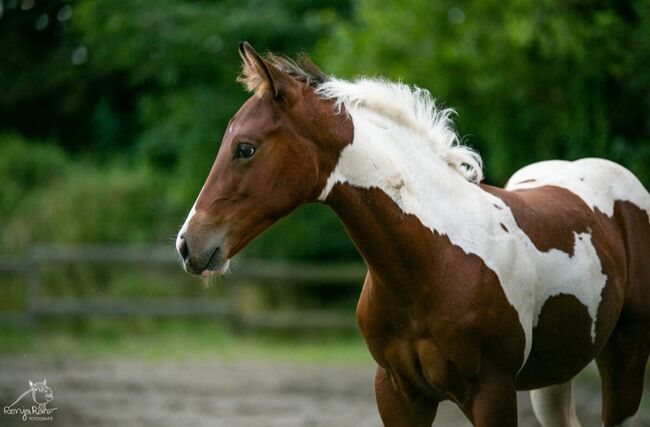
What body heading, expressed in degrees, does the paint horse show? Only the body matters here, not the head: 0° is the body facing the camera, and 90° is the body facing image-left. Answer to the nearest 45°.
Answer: approximately 45°

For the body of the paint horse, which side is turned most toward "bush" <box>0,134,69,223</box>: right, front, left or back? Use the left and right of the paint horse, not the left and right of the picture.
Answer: right

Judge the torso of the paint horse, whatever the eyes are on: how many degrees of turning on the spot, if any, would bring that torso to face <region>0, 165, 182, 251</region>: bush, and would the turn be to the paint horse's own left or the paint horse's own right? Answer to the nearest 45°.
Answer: approximately 90° to the paint horse's own right

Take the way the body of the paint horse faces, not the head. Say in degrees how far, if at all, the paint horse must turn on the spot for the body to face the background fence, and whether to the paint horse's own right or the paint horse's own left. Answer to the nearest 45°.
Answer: approximately 135° to the paint horse's own right
